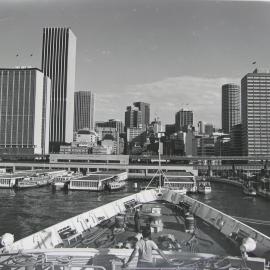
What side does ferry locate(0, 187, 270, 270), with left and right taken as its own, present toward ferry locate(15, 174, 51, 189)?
front

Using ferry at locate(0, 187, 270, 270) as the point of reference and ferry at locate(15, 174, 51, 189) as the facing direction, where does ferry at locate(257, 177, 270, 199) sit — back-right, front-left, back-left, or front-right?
front-right

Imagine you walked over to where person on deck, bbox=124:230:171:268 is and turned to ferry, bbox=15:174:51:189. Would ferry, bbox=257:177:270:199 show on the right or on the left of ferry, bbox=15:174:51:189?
right

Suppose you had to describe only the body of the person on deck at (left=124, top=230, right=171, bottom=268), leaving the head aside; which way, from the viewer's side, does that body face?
away from the camera

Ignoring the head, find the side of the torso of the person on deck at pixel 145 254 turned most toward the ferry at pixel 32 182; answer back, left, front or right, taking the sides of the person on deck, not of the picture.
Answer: front

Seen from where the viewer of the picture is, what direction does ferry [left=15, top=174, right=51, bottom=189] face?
facing the viewer and to the left of the viewer

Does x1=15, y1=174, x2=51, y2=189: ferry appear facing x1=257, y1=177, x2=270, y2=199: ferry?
no

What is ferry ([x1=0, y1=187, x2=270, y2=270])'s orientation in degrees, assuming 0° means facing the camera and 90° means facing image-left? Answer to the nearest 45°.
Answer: approximately 180°
